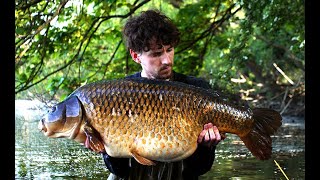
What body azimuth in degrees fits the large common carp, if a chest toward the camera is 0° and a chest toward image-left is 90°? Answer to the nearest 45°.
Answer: approximately 90°

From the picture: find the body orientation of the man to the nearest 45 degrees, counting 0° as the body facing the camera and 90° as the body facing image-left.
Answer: approximately 0°
